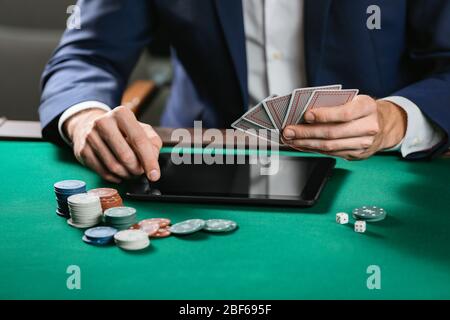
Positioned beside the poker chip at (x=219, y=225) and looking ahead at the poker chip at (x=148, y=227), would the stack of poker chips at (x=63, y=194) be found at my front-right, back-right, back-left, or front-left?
front-right

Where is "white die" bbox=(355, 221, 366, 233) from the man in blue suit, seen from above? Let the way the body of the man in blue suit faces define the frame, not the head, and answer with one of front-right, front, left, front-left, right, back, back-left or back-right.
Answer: front

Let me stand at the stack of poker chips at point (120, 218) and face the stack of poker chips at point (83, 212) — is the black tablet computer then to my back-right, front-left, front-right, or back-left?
back-right

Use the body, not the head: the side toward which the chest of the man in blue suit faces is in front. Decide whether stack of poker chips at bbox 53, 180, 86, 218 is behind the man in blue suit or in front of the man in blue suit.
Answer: in front

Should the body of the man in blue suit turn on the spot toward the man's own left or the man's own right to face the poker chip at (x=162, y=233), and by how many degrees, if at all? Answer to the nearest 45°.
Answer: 0° — they already face it

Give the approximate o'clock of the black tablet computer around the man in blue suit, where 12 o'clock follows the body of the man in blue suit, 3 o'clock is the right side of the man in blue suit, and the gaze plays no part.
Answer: The black tablet computer is roughly at 12 o'clock from the man in blue suit.

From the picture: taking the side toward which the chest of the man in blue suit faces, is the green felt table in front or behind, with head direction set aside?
in front

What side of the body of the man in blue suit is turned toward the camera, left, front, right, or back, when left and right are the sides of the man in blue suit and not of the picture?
front

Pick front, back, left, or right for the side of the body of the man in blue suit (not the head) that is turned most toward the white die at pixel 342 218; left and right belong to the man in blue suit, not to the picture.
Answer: front

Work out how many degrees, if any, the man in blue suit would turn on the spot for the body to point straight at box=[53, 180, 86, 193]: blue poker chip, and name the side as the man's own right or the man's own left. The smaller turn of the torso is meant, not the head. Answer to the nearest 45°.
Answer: approximately 45° to the man's own right

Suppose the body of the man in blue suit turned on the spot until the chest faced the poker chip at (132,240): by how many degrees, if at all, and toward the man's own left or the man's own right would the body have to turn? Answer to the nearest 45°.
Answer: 0° — they already face it

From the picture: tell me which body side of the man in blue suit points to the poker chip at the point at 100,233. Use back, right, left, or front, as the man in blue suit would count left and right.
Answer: front

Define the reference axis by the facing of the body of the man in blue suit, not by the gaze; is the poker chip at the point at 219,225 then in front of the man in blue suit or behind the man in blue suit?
in front

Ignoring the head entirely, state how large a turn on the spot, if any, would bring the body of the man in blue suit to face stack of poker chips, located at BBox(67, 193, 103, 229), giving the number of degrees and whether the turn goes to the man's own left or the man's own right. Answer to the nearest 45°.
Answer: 0° — they already face it
